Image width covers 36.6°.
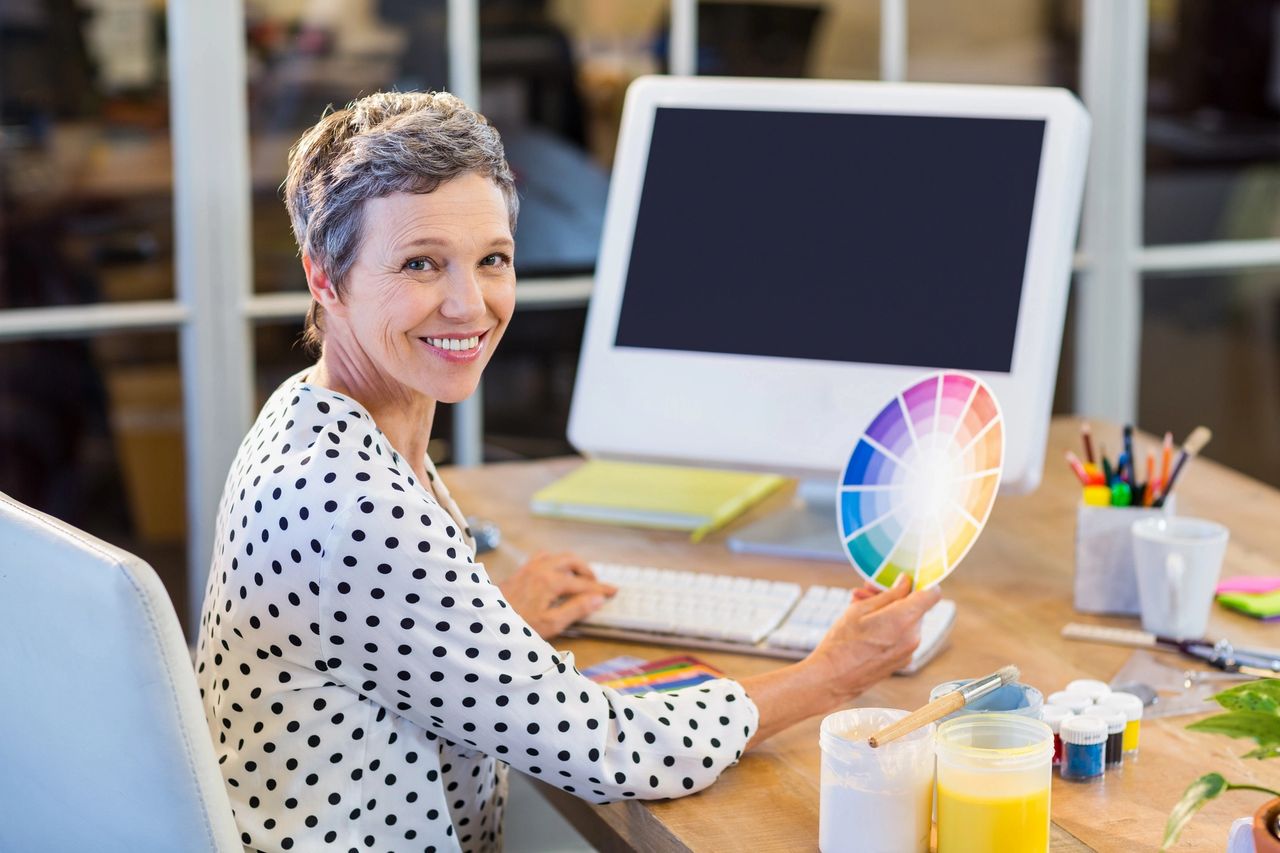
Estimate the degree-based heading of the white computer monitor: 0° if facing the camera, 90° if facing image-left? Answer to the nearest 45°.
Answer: approximately 0°

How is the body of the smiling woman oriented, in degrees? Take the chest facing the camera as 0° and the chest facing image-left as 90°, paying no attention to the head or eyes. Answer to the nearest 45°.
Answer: approximately 270°

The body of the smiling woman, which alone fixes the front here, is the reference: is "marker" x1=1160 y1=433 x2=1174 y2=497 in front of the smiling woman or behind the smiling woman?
in front

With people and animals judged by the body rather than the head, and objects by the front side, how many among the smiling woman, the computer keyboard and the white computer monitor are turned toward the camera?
2

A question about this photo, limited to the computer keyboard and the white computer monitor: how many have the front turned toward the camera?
2
